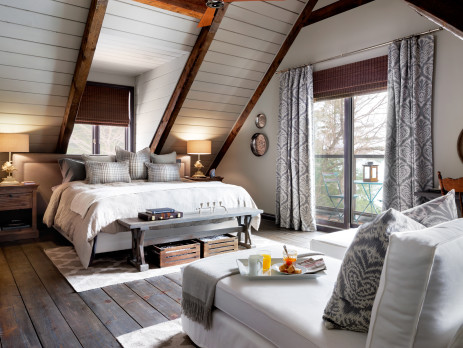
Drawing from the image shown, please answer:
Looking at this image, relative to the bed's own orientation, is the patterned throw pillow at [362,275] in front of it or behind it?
in front

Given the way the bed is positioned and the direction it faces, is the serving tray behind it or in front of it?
in front

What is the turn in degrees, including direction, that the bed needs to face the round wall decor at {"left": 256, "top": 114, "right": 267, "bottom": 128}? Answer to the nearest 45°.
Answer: approximately 90° to its left

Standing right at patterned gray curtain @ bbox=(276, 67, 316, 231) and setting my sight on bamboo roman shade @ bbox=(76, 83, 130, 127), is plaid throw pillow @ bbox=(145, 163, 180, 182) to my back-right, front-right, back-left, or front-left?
front-left

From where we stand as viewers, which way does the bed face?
facing the viewer and to the right of the viewer

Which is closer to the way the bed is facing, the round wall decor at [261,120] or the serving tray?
the serving tray

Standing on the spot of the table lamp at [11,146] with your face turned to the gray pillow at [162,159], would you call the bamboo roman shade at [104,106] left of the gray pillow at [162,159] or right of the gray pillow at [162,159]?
left

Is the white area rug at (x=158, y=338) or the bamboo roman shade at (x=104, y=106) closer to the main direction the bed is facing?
the white area rug
